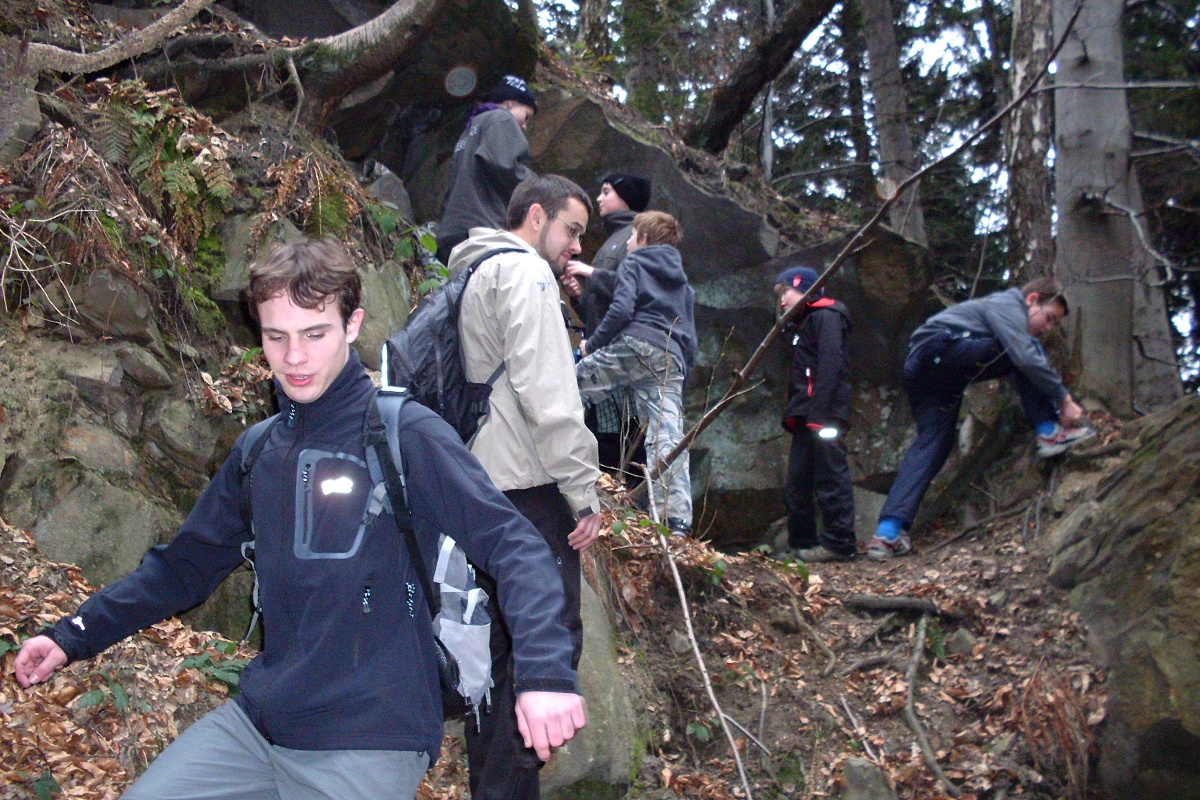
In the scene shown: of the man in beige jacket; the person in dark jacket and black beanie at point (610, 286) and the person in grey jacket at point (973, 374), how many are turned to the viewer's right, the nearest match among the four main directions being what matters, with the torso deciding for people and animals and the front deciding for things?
2

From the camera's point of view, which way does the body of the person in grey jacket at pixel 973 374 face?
to the viewer's right

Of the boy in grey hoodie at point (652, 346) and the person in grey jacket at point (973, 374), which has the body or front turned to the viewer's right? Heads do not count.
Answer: the person in grey jacket

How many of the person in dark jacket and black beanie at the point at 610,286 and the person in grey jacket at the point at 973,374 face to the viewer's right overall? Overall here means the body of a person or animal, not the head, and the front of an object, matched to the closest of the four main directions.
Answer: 1

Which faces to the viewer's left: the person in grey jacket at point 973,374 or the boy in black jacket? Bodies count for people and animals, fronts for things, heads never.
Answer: the boy in black jacket

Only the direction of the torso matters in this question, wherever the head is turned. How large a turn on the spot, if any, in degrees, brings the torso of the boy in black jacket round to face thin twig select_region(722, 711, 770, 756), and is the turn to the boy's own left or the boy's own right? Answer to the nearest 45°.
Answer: approximately 90° to the boy's own left

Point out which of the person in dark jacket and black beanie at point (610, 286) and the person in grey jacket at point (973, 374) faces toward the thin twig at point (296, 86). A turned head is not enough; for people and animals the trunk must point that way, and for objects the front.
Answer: the person in dark jacket and black beanie

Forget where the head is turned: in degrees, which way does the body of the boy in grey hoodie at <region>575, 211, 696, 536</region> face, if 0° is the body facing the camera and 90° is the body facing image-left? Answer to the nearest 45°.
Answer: approximately 135°

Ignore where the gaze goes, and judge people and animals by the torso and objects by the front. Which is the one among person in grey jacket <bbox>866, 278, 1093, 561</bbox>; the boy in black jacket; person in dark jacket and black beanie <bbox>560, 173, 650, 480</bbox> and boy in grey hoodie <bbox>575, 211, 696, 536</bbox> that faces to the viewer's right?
the person in grey jacket

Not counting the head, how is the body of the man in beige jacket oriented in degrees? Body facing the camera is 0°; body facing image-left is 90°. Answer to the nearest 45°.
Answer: approximately 270°

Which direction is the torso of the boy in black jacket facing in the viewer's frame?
to the viewer's left

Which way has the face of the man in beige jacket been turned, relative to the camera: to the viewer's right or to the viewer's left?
to the viewer's right

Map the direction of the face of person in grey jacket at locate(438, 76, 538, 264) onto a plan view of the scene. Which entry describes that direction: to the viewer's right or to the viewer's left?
to the viewer's right

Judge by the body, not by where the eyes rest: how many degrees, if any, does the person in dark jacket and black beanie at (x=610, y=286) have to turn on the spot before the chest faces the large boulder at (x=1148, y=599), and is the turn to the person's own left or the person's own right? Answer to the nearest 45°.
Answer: approximately 135° to the person's own left
